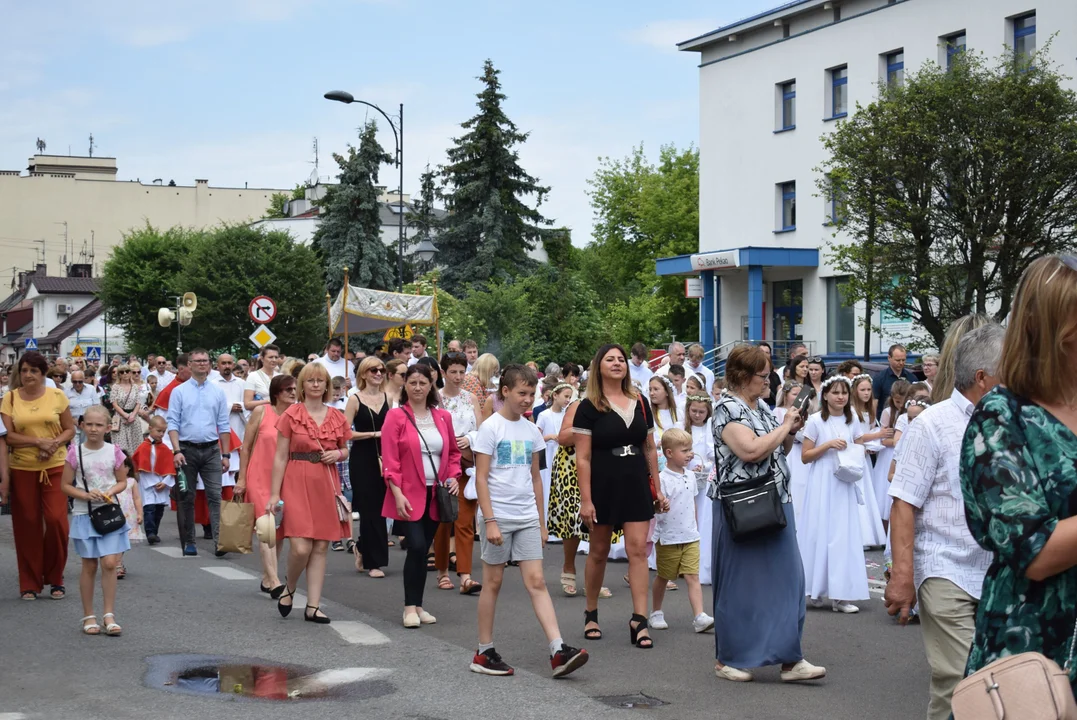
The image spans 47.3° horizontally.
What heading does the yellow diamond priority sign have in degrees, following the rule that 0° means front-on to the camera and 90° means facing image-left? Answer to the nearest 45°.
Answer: approximately 0°

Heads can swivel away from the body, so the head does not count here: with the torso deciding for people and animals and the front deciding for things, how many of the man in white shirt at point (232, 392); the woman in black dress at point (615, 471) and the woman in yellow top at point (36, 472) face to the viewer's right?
0

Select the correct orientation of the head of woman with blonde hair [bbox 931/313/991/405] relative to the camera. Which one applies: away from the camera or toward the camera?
away from the camera

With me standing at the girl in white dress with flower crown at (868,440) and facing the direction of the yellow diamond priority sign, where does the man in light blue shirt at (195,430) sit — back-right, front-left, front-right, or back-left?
front-left

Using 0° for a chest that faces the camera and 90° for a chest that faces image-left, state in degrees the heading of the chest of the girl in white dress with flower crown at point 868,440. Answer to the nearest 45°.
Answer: approximately 315°

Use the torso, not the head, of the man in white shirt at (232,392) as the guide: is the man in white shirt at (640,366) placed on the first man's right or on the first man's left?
on the first man's left

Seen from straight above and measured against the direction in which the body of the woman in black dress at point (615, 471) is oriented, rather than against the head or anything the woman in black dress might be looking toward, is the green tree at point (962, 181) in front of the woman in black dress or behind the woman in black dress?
behind

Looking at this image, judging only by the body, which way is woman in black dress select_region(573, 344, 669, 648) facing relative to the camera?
toward the camera

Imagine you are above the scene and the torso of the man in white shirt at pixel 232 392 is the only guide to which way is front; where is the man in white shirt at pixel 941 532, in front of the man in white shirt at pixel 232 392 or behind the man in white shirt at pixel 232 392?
in front

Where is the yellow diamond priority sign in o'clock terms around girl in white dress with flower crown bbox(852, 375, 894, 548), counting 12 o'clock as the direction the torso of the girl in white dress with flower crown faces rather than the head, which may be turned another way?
The yellow diamond priority sign is roughly at 6 o'clock from the girl in white dress with flower crown.

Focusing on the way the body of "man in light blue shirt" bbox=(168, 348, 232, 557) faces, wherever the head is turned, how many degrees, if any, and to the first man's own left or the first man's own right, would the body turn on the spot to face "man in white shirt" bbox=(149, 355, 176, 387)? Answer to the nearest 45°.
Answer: approximately 180°

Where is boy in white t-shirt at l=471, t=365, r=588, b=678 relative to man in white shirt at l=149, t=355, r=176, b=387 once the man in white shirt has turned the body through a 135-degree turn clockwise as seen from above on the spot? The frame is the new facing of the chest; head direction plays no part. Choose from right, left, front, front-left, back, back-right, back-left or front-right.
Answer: back-left

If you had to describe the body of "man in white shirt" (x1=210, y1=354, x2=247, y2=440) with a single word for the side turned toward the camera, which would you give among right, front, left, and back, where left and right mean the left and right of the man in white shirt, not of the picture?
front

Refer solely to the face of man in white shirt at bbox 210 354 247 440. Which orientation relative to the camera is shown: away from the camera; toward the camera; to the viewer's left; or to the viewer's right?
toward the camera

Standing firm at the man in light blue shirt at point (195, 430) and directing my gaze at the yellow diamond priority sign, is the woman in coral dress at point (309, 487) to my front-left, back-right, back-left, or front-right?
back-right
